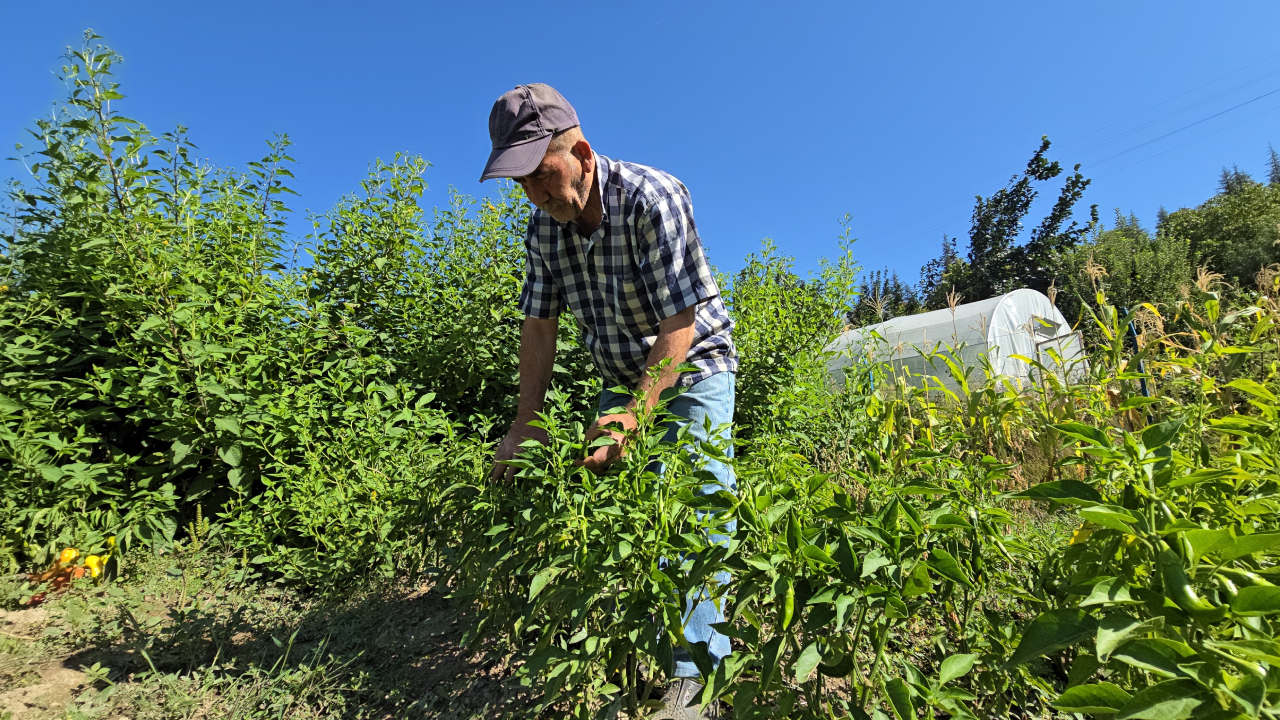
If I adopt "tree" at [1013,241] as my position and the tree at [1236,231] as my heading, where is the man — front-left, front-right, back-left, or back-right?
back-right

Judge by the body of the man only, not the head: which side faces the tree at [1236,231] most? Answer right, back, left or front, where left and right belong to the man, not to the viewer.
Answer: back

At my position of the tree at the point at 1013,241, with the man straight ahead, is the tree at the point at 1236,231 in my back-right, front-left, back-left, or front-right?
back-left

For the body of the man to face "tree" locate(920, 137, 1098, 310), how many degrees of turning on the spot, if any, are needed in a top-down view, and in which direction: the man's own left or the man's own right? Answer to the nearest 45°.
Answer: approximately 180°

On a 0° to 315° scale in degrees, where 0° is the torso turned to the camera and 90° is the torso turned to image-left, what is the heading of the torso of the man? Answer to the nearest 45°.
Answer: approximately 45°
